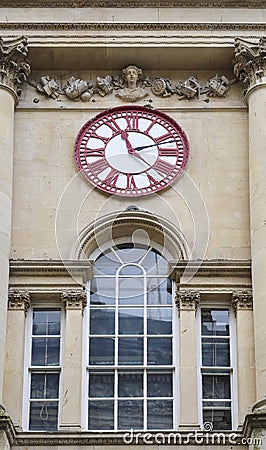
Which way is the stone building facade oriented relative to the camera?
toward the camera

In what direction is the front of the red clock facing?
toward the camera
